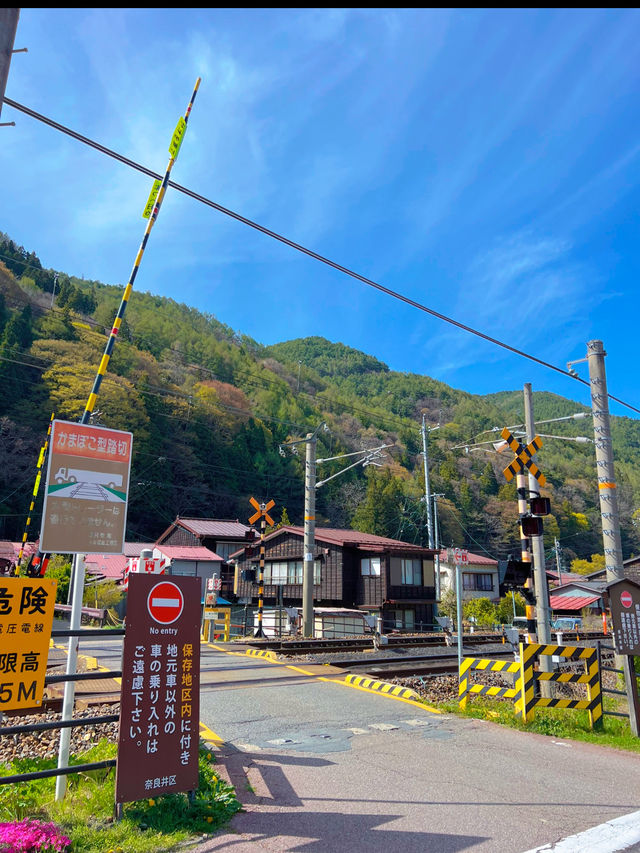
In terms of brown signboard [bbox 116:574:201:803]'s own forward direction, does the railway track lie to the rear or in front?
to the rear

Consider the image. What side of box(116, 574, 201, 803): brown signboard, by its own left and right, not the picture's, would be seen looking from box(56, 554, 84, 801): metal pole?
right

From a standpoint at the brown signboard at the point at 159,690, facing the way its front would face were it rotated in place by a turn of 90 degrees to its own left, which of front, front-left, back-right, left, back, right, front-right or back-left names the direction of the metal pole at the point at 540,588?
front-left

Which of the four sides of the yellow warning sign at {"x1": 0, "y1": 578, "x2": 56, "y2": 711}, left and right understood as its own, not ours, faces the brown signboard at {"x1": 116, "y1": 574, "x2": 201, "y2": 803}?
left

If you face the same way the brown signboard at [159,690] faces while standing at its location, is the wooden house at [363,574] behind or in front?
behind

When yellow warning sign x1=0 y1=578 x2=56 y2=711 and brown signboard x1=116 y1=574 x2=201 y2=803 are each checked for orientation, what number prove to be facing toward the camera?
2

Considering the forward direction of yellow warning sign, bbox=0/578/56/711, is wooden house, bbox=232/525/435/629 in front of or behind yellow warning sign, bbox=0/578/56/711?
behind

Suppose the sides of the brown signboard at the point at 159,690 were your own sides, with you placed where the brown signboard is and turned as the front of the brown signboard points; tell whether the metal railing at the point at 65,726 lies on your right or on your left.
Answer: on your right

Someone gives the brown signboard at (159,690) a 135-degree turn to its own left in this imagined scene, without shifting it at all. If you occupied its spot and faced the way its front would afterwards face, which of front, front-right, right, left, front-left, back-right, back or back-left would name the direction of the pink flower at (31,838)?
back
